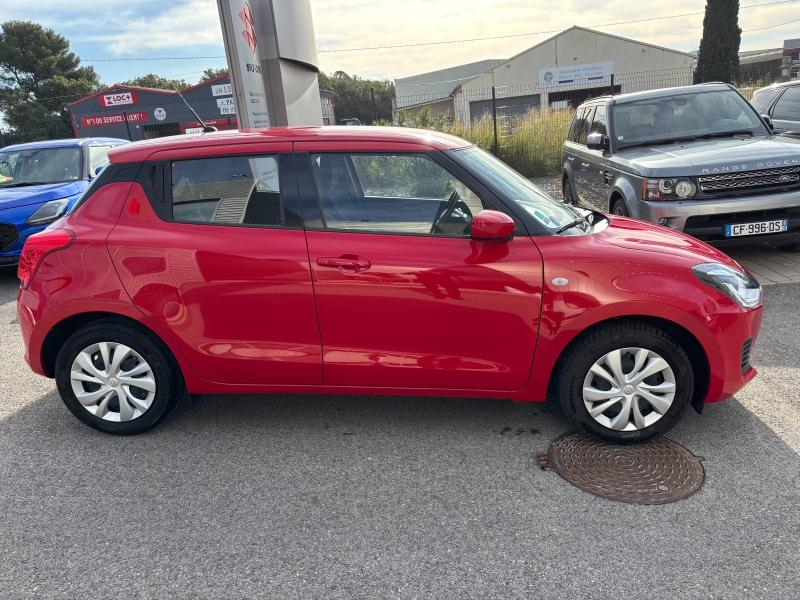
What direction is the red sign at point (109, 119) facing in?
toward the camera

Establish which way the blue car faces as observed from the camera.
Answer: facing the viewer and to the left of the viewer

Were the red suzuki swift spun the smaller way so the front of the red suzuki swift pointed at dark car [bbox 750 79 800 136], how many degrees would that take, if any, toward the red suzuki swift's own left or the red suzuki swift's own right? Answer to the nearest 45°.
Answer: approximately 45° to the red suzuki swift's own left

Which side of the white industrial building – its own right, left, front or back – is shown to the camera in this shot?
front

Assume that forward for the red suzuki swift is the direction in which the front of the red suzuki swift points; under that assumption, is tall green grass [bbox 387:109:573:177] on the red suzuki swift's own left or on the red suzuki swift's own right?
on the red suzuki swift's own left

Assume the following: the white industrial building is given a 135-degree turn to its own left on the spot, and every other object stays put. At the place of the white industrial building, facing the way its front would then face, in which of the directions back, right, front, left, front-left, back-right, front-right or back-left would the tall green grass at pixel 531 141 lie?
back-right

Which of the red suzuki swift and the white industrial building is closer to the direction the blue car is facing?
the red suzuki swift

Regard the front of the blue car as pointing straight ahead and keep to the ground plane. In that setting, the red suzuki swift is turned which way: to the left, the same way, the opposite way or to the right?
to the left

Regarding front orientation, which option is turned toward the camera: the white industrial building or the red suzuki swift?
the white industrial building

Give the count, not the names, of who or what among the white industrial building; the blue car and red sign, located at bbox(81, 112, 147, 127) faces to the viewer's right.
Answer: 0

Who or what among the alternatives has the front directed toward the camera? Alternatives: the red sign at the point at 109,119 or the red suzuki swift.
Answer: the red sign

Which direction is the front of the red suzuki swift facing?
to the viewer's right

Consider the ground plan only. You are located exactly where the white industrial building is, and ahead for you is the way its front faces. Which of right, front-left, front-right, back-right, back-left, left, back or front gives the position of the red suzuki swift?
front

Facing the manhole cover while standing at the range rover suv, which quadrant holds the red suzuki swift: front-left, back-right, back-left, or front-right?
front-right

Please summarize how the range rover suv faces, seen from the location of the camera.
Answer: facing the viewer and to the right of the viewer
